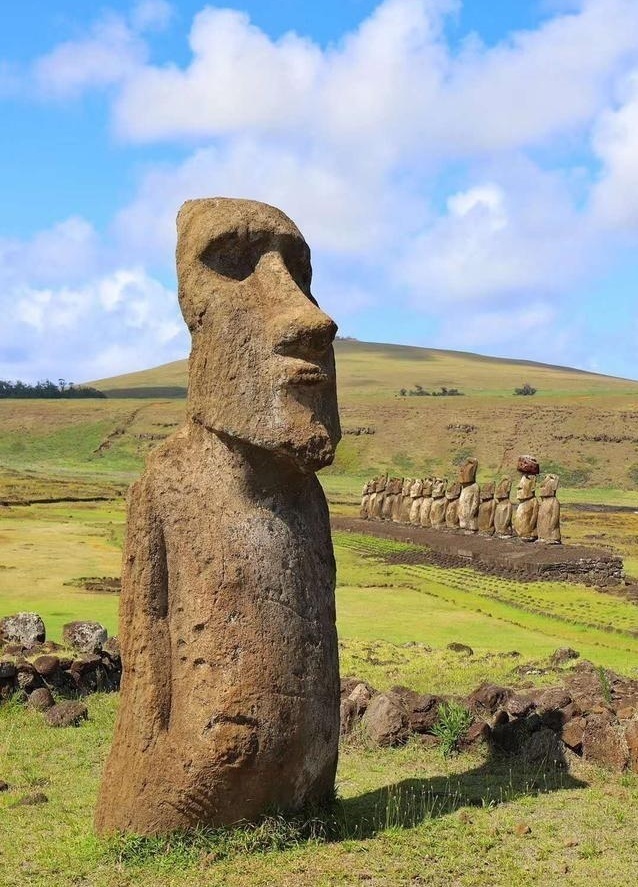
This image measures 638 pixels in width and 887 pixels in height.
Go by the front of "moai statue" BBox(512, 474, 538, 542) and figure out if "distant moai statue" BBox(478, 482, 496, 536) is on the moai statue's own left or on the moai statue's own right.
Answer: on the moai statue's own right

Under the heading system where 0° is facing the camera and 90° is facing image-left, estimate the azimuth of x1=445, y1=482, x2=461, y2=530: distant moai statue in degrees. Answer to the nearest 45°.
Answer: approximately 45°

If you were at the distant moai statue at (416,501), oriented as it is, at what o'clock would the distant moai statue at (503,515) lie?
the distant moai statue at (503,515) is roughly at 10 o'clock from the distant moai statue at (416,501).

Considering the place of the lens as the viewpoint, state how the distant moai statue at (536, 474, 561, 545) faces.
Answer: facing the viewer and to the left of the viewer

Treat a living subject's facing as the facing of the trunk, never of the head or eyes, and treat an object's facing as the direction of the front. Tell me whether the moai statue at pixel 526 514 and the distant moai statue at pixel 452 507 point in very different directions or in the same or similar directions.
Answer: same or similar directions

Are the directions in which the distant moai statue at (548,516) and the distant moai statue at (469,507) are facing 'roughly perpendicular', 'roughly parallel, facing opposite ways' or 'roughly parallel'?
roughly parallel

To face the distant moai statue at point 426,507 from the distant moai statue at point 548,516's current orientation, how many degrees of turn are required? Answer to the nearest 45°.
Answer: approximately 90° to its right

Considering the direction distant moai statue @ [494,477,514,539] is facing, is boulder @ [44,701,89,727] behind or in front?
in front

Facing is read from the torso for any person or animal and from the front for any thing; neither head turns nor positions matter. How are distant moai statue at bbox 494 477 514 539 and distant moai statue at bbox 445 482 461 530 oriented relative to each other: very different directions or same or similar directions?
same or similar directions

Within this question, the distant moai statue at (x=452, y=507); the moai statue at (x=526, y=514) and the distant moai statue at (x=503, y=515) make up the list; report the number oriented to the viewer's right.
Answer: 0

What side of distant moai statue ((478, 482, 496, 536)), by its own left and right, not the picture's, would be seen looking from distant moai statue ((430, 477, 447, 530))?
right

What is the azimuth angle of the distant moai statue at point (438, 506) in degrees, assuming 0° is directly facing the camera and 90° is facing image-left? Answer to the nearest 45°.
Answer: approximately 45°

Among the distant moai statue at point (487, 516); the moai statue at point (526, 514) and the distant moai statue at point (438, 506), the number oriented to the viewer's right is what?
0
